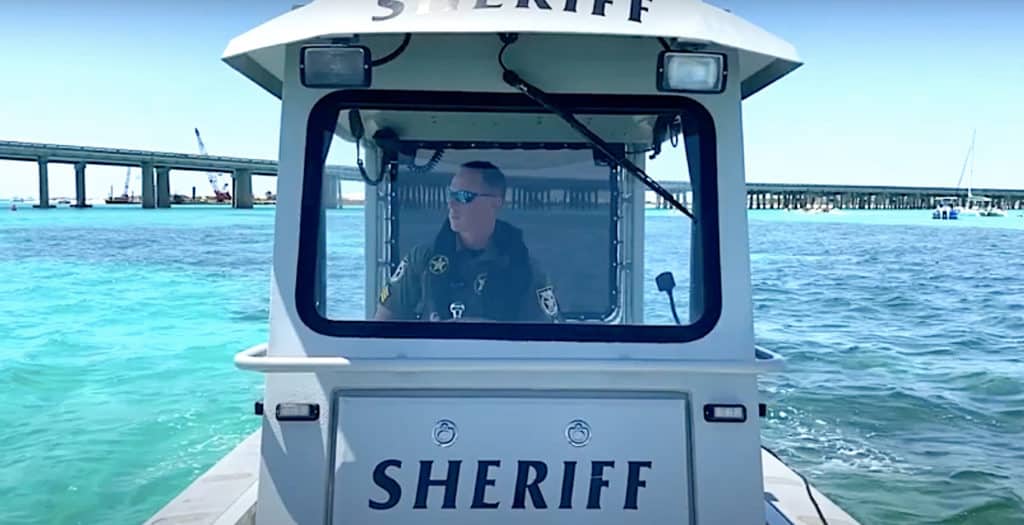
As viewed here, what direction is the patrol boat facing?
toward the camera
